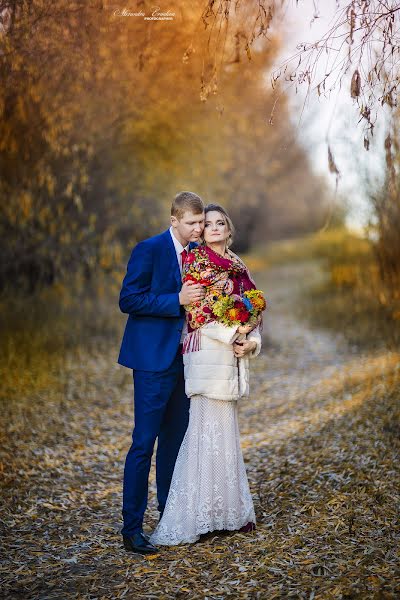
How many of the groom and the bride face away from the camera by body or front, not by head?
0

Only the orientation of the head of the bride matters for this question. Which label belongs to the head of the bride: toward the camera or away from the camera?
toward the camera

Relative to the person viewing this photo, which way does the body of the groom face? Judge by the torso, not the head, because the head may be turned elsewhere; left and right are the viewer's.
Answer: facing the viewer and to the right of the viewer
